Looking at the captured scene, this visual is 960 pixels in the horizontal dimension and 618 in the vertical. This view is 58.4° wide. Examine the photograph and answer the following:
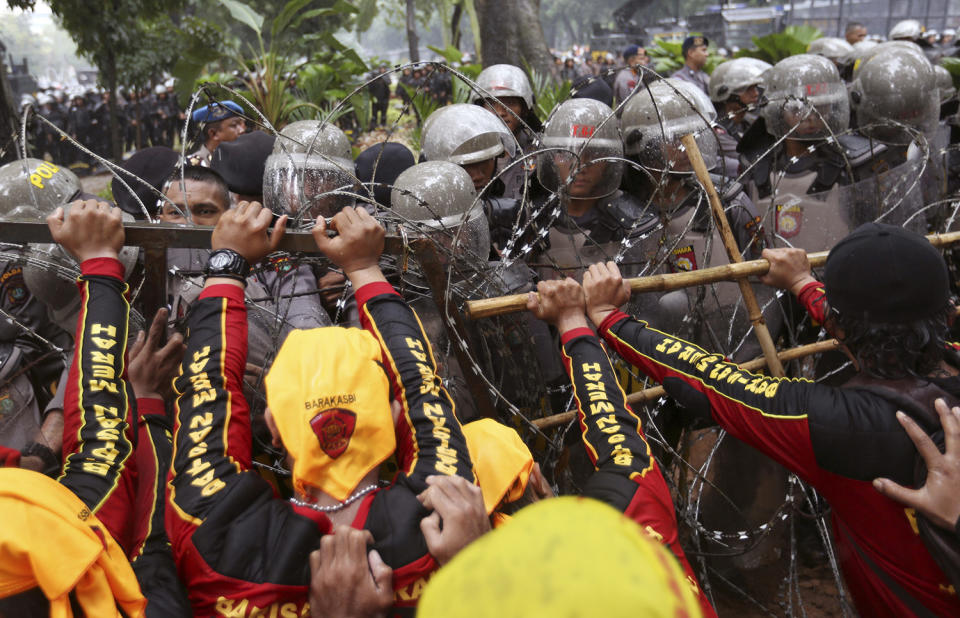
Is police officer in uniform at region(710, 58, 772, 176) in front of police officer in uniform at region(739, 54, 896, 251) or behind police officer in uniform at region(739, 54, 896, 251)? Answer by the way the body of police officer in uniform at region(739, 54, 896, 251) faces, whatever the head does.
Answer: behind

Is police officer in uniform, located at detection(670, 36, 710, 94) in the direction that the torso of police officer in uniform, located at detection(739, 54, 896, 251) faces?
no

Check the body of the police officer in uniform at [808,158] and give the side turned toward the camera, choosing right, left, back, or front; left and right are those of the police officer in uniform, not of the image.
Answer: front

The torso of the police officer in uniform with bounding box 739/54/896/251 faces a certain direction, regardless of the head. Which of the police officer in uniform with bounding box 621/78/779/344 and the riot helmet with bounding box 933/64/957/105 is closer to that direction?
the police officer in uniform

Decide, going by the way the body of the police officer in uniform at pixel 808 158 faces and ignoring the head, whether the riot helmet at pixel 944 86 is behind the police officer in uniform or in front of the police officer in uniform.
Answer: behind

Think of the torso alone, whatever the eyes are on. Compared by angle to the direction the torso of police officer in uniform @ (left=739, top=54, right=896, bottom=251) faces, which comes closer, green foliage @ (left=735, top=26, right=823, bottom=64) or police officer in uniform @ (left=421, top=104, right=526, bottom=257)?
the police officer in uniform

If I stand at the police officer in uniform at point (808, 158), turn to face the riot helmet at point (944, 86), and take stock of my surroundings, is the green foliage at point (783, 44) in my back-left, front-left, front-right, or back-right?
front-left

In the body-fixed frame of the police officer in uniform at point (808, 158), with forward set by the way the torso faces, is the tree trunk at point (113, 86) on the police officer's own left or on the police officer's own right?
on the police officer's own right

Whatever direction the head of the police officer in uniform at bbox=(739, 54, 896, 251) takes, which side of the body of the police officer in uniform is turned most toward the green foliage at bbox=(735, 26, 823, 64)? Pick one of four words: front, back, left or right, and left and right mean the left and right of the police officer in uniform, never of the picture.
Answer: back
